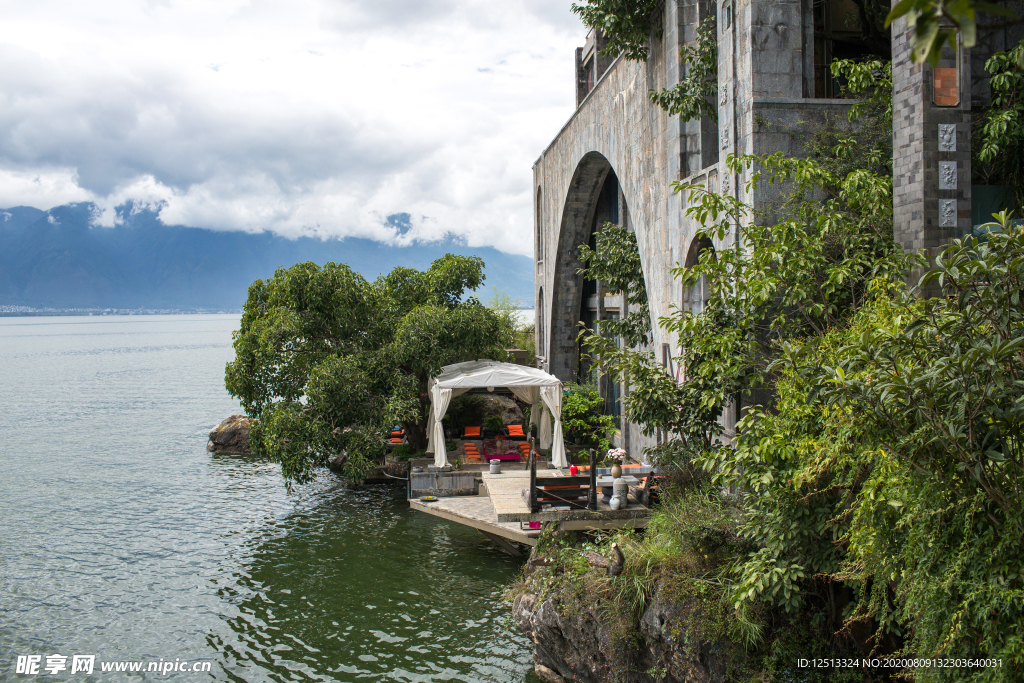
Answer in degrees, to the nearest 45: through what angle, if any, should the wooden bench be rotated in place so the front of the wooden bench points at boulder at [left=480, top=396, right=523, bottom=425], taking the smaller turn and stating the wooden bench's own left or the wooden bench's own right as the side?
0° — it already faces it

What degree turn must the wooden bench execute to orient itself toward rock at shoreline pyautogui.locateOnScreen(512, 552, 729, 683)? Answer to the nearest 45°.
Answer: approximately 180°

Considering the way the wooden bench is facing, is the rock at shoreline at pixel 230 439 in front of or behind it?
in front

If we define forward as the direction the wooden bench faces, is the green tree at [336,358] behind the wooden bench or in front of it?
in front

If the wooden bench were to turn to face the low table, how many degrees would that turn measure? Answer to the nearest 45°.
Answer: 0° — it already faces it

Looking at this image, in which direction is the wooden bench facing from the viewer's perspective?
away from the camera
